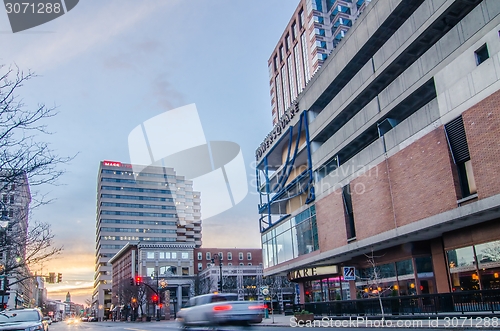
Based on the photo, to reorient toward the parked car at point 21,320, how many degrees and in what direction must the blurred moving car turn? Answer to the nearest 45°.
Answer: approximately 45° to its left

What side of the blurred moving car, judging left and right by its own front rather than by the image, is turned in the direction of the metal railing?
right

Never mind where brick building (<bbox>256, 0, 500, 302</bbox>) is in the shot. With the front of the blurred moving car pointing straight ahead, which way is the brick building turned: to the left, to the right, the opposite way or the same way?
to the left

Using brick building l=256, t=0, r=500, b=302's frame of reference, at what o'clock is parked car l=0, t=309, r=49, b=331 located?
The parked car is roughly at 12 o'clock from the brick building.

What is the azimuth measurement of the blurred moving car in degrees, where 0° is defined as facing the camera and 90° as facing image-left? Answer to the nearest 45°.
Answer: approximately 135°

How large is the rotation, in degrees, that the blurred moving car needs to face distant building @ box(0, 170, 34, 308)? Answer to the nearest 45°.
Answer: approximately 45° to its left

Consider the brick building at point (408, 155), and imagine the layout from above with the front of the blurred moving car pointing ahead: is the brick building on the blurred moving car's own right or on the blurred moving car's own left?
on the blurred moving car's own right

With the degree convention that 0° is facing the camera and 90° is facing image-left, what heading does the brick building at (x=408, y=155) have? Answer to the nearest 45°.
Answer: approximately 45°

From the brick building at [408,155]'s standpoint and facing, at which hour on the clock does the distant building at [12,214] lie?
The distant building is roughly at 12 o'clock from the brick building.

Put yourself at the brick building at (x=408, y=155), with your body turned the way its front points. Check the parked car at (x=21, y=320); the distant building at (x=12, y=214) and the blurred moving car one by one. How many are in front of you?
3
